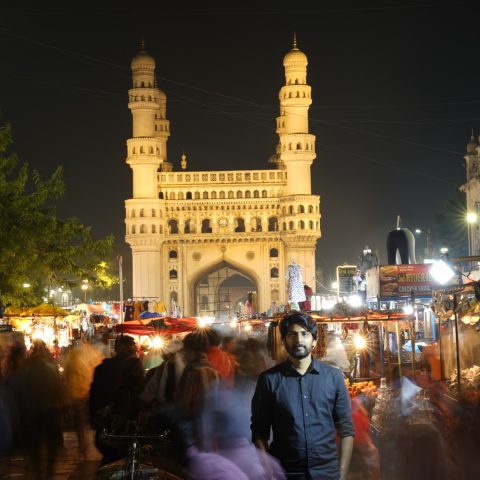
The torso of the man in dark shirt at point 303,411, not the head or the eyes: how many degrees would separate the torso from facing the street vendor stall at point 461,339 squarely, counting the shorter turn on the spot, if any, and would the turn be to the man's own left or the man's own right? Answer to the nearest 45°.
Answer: approximately 180°

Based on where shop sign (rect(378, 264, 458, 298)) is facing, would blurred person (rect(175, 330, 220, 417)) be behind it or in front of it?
in front

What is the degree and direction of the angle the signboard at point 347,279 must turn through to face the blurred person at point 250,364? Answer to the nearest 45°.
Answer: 0° — it already faces them

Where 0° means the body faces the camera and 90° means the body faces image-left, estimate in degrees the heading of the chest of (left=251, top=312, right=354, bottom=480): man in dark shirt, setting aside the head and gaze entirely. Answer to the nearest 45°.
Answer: approximately 0°

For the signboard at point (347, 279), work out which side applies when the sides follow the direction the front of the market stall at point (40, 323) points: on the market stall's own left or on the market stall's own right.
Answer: on the market stall's own left

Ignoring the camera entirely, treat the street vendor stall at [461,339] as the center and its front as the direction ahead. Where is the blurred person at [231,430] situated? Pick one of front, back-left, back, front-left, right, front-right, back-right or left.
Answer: front-left
